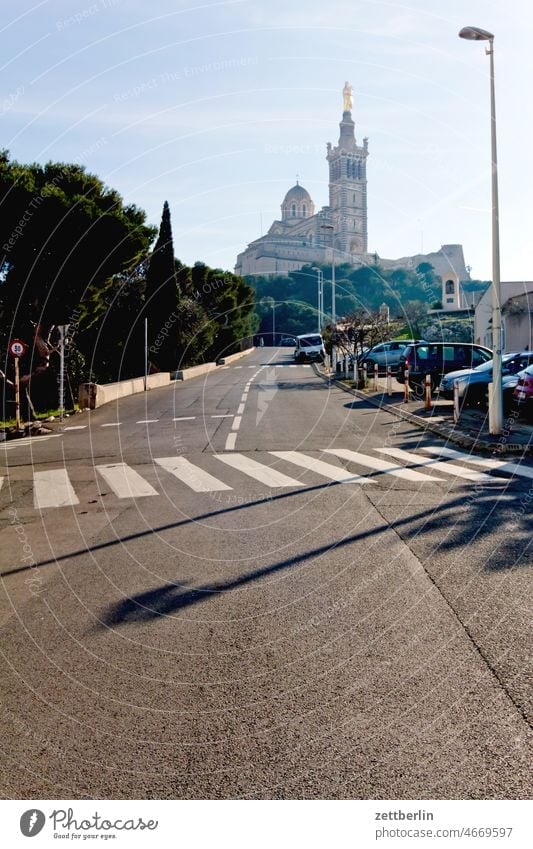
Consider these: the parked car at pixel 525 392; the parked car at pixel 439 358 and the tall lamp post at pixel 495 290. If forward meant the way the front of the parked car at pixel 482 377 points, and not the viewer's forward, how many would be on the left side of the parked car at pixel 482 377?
2

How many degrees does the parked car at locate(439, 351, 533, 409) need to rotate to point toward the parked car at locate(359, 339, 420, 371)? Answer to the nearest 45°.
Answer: approximately 90° to its right

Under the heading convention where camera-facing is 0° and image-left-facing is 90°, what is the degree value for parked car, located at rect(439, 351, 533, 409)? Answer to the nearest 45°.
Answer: approximately 90°

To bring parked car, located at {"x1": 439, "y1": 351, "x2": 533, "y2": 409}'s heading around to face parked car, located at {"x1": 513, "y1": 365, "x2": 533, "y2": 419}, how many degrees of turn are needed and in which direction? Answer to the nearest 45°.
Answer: approximately 90° to its left

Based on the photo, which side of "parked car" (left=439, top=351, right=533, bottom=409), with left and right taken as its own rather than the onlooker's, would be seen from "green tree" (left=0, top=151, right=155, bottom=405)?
front

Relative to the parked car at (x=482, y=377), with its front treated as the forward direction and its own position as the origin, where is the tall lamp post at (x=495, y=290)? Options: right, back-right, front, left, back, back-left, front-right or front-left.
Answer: left

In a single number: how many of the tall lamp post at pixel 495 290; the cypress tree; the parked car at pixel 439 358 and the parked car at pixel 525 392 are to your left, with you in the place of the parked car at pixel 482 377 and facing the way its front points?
2

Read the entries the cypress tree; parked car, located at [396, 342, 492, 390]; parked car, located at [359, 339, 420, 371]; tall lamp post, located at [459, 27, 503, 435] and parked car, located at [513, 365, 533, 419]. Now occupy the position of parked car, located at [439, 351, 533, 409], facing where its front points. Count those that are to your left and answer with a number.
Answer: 2

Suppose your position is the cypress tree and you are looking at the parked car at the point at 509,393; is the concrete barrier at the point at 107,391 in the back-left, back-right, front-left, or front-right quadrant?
front-right

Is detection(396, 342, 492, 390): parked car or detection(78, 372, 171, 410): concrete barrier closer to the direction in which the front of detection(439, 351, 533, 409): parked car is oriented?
the concrete barrier

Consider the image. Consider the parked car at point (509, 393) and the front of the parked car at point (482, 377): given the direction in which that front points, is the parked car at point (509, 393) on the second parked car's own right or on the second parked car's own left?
on the second parked car's own left

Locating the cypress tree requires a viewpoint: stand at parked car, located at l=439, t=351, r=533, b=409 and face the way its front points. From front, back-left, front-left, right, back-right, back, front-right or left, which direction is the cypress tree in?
front-right
